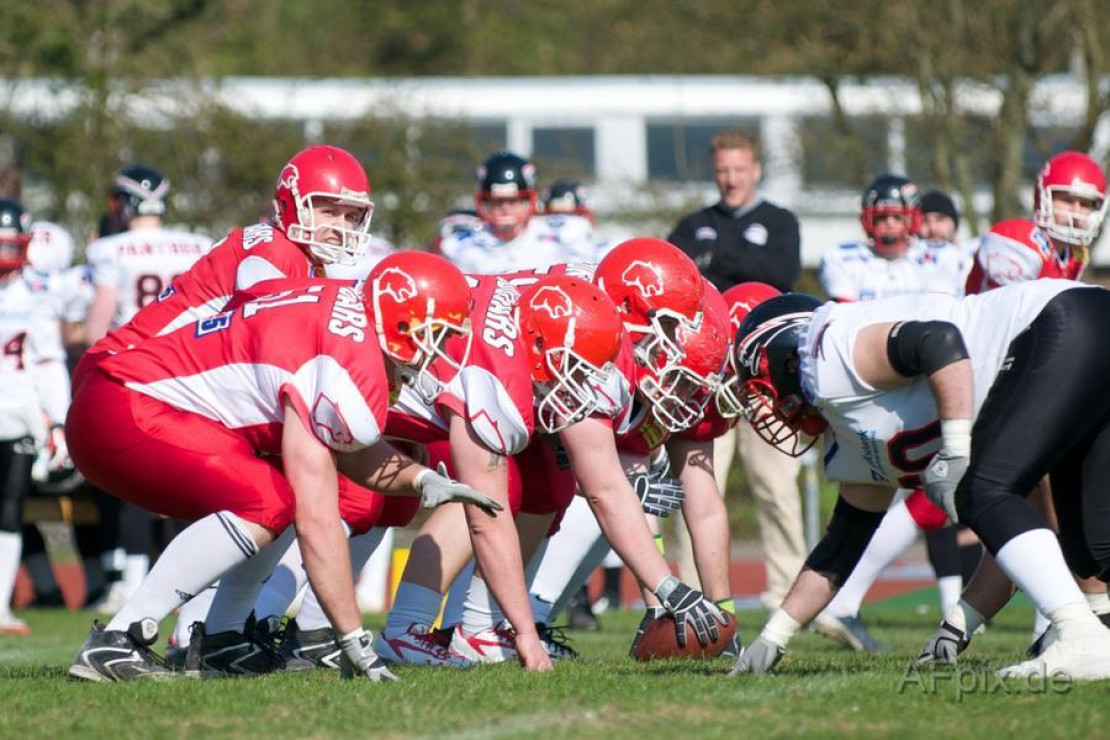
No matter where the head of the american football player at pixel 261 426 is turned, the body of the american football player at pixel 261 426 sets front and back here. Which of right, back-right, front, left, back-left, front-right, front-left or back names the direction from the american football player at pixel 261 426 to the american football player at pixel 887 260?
front-left

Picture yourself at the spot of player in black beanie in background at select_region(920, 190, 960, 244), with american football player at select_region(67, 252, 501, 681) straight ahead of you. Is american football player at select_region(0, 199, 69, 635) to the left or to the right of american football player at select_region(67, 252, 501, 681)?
right

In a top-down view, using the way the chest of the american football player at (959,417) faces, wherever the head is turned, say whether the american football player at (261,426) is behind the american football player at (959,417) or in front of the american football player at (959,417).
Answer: in front

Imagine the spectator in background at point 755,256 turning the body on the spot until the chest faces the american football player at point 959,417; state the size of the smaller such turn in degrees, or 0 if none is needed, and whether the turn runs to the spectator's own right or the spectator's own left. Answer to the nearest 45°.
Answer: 0° — they already face them

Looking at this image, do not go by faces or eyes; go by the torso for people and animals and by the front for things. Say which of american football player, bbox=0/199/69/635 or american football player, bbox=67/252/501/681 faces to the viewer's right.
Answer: american football player, bbox=67/252/501/681

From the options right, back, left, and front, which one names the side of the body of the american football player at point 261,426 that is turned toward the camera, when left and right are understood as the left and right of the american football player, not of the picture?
right

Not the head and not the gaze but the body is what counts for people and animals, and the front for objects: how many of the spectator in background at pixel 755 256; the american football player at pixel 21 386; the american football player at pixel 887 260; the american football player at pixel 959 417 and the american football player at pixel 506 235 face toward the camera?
4

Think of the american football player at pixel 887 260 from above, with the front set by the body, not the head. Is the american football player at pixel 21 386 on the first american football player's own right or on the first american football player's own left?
on the first american football player's own right

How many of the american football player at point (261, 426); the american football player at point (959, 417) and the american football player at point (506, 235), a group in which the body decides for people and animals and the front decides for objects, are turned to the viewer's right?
1

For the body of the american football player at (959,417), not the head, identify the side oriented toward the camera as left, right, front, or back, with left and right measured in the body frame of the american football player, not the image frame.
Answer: left
